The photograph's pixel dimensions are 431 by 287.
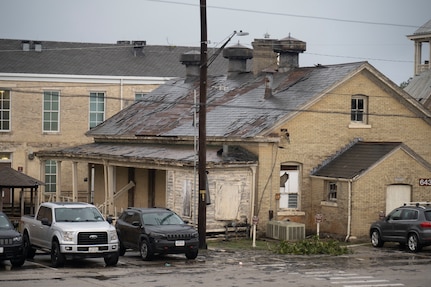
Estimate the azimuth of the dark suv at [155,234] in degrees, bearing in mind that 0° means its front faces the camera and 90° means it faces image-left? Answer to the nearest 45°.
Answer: approximately 315°

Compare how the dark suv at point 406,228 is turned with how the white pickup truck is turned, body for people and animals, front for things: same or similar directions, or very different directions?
very different directions

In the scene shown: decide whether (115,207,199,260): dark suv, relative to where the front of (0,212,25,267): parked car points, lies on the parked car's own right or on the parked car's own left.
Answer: on the parked car's own left

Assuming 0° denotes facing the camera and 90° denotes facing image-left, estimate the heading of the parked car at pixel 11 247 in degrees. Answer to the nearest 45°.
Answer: approximately 315°

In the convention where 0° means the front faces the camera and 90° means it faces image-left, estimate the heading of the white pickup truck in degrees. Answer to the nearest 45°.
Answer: approximately 315°
